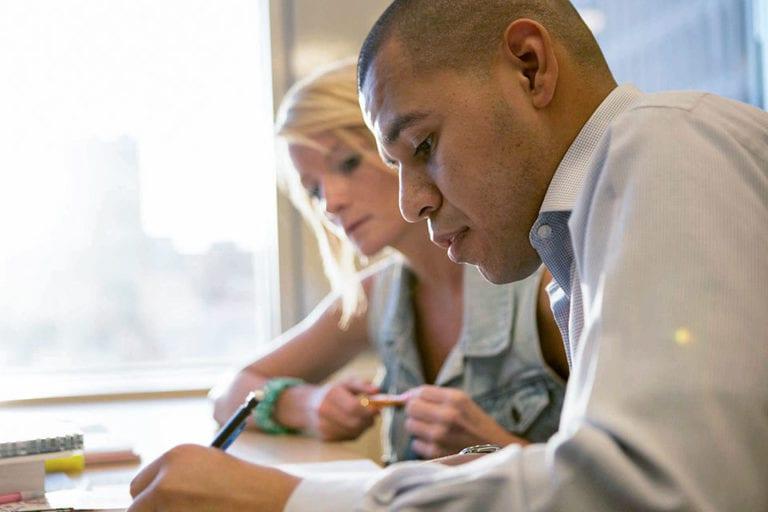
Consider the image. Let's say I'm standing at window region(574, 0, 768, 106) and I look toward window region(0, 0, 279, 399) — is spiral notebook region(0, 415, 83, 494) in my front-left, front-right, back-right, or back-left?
front-left

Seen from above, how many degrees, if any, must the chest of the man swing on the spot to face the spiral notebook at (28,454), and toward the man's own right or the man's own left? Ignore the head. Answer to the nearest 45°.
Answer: approximately 45° to the man's own right

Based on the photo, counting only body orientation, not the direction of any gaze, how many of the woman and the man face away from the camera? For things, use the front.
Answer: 0

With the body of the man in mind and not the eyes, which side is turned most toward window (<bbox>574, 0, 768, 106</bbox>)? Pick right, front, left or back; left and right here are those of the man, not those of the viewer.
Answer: right

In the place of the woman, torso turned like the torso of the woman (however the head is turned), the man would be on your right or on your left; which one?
on your left

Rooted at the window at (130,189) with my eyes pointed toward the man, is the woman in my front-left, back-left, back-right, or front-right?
front-left

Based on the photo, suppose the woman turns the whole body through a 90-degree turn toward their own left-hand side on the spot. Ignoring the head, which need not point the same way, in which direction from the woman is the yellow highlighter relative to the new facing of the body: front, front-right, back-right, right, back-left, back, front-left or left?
right

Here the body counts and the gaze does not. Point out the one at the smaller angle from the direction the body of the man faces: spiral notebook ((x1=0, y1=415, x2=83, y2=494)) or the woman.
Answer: the spiral notebook

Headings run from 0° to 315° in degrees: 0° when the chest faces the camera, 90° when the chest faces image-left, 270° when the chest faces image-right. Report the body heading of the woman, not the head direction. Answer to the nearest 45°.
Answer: approximately 45°

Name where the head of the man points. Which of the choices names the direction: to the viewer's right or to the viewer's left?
to the viewer's left

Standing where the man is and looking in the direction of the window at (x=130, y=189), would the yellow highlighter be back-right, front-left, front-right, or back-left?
front-left

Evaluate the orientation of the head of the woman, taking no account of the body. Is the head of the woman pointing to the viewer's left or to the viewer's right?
to the viewer's left

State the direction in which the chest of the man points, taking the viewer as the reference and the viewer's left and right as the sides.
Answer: facing to the left of the viewer

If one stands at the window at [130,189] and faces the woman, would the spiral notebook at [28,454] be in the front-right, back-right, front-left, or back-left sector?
front-right

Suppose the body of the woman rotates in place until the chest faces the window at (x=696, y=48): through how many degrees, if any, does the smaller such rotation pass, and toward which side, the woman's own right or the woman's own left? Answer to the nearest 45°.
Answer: approximately 180°

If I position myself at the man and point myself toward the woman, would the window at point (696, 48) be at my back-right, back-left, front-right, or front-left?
front-right

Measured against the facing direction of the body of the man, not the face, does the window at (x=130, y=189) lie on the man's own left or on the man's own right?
on the man's own right
